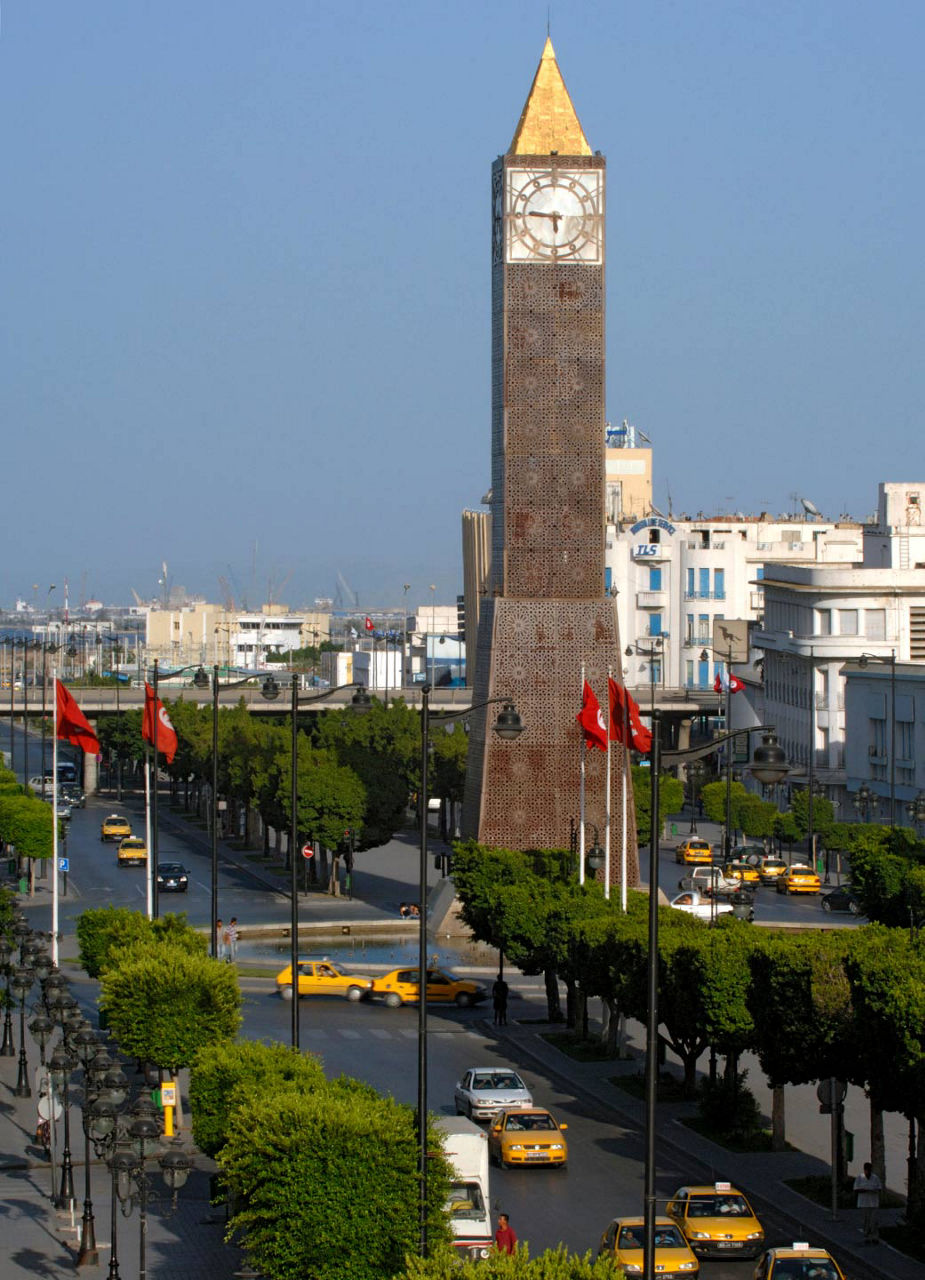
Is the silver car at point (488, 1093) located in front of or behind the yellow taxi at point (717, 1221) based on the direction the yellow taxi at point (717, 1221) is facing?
behind

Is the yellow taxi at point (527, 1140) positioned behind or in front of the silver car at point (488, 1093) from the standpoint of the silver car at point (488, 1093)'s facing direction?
in front

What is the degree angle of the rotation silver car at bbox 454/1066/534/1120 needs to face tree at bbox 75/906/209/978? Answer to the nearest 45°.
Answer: approximately 180°

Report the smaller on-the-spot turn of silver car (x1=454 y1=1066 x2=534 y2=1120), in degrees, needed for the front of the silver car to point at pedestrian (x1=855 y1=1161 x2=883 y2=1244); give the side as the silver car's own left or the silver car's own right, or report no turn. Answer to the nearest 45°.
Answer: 0° — it already faces them

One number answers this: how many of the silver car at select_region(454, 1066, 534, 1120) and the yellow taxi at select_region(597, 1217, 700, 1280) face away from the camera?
0

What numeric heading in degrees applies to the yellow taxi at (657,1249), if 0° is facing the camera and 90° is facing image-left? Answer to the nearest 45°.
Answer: approximately 315°

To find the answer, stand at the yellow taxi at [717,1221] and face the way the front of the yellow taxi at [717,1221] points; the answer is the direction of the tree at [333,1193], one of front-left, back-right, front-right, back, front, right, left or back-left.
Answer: right

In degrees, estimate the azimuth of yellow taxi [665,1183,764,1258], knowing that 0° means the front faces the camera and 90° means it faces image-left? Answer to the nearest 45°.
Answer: approximately 315°

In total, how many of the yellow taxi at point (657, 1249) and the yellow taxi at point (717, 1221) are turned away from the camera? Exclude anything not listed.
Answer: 0
